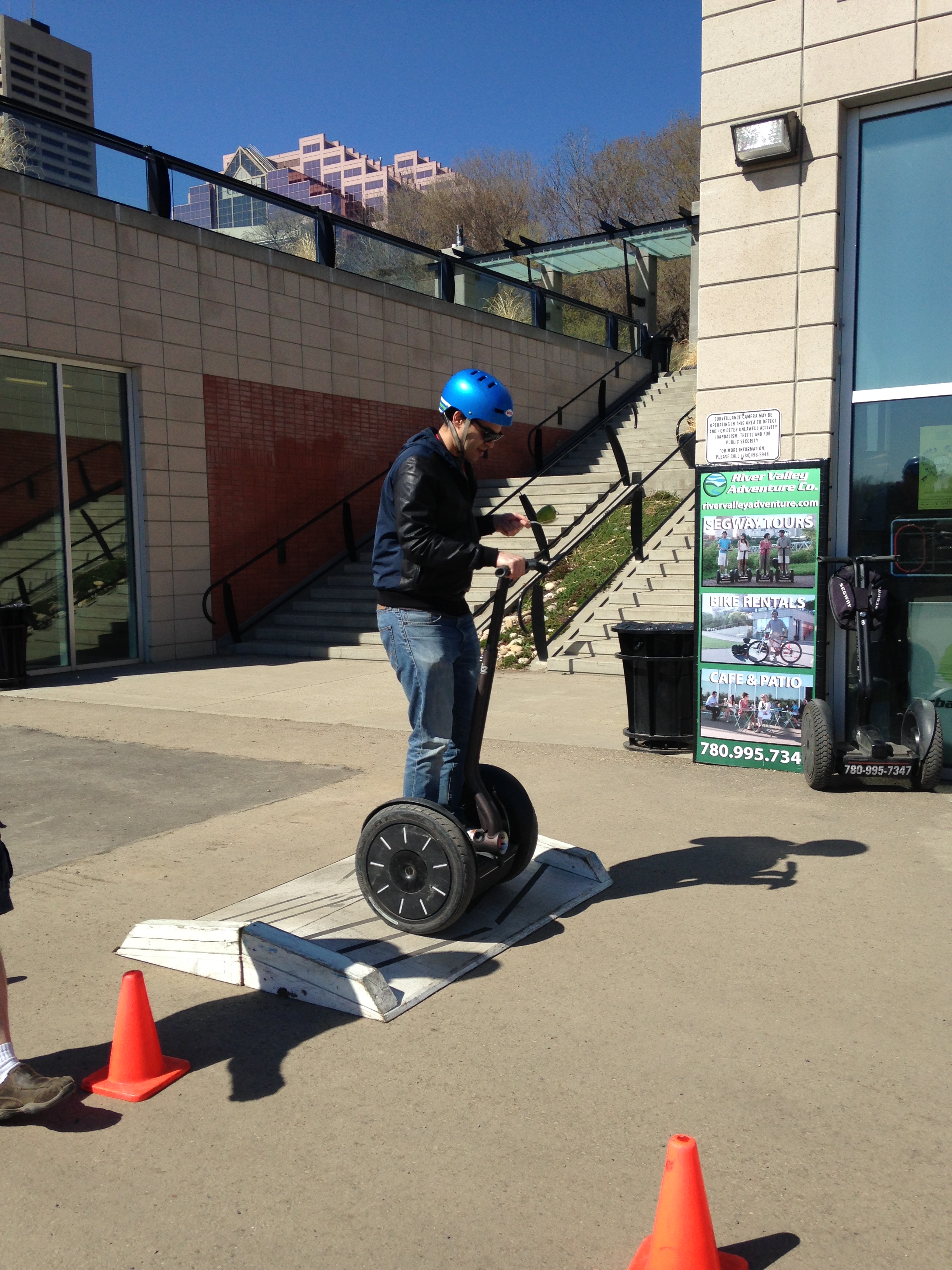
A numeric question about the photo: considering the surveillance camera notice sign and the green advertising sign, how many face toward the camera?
2

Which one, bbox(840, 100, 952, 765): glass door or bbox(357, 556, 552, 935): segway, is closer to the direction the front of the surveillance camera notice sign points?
the segway

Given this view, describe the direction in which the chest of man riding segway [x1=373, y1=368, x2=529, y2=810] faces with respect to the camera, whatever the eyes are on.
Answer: to the viewer's right

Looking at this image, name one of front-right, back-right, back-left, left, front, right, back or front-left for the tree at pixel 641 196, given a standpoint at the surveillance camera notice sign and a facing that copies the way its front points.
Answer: back

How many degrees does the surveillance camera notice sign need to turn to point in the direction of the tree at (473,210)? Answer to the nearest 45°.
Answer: approximately 180°

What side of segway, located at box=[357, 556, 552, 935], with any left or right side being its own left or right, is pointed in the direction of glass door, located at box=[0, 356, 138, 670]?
back

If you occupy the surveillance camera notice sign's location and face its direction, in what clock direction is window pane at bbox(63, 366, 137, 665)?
The window pane is roughly at 4 o'clock from the surveillance camera notice sign.

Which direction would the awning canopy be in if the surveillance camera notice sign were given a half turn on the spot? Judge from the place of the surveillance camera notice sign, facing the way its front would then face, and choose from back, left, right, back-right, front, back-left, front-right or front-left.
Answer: front

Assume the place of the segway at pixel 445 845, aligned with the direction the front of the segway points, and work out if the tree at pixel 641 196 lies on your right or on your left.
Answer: on your left

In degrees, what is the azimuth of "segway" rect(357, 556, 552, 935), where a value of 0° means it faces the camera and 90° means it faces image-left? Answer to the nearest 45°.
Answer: approximately 315°

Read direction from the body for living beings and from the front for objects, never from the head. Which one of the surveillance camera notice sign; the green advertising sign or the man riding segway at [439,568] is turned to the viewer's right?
the man riding segway
